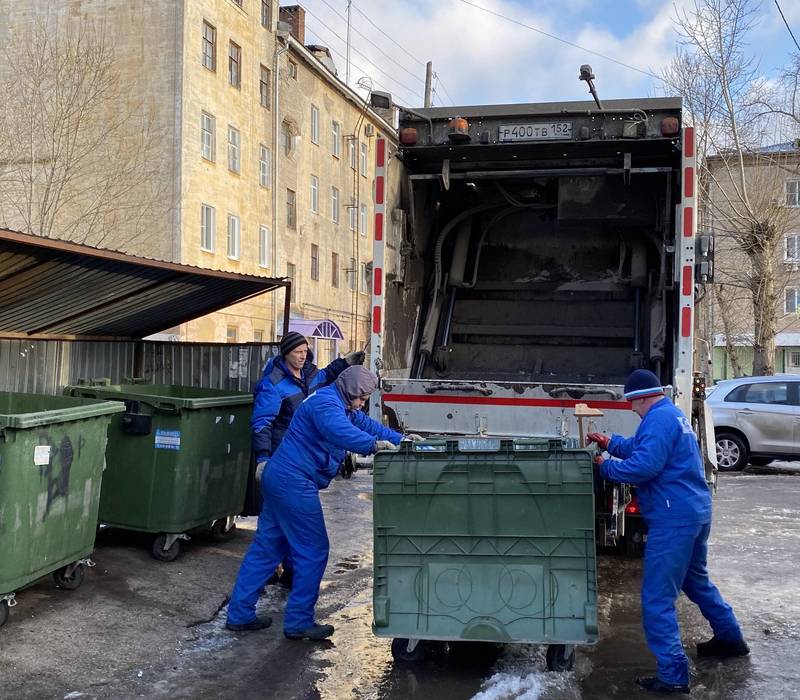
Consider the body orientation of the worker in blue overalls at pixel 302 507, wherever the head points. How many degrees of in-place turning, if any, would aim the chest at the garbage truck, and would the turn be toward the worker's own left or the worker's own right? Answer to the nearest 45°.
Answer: approximately 45° to the worker's own left

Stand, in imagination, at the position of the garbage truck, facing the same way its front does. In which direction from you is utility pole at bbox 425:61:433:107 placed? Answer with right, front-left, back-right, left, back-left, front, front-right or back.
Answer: front

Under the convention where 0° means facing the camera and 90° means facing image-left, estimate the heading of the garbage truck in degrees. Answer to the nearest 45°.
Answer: approximately 180°

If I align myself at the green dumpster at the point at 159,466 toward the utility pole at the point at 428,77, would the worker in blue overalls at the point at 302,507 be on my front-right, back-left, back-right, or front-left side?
back-right

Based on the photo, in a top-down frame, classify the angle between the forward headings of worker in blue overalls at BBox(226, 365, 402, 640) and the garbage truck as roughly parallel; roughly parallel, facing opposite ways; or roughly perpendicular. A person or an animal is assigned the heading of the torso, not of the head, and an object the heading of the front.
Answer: roughly perpendicular

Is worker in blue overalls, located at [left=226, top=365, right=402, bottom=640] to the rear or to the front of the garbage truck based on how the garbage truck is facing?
to the rear

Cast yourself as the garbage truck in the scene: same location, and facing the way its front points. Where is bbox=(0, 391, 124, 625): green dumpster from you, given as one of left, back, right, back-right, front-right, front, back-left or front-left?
back-left

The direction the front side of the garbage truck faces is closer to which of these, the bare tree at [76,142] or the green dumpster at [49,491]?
the bare tree

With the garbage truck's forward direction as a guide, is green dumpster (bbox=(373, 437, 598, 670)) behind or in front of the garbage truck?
behind

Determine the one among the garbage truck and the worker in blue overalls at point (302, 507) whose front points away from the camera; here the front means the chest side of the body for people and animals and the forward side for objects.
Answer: the garbage truck

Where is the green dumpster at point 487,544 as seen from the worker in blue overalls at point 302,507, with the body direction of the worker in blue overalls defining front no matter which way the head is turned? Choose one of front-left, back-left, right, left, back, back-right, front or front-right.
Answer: front-right

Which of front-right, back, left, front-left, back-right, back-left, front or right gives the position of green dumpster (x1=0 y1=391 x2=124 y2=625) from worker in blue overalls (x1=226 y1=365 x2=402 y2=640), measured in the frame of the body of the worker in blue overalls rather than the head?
back

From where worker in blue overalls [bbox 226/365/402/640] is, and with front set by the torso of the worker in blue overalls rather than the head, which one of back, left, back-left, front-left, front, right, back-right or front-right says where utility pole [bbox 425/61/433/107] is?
left

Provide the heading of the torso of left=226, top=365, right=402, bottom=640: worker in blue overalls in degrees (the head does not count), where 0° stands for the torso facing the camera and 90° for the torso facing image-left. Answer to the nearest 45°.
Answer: approximately 270°

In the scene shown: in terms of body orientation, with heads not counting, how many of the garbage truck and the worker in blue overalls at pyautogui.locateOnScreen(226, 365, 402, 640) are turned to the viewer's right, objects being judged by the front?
1
